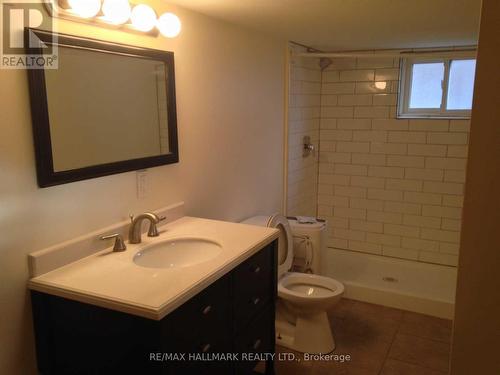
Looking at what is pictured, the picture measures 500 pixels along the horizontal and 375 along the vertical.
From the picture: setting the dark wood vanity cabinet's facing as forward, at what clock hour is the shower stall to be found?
The shower stall is roughly at 9 o'clock from the dark wood vanity cabinet.

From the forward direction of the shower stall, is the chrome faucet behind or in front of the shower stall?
in front

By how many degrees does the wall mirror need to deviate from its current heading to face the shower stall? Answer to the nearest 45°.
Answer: approximately 90° to its left

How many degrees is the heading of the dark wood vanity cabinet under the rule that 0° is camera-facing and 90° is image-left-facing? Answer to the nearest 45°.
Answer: approximately 315°

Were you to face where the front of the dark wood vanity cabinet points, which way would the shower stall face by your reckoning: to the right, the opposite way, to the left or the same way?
to the right

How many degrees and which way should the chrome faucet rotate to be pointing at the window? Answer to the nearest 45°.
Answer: approximately 90° to its left

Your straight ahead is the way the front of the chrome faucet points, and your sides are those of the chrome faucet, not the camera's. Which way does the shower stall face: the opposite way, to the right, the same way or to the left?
to the right

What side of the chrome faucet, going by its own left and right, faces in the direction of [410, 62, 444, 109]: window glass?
left

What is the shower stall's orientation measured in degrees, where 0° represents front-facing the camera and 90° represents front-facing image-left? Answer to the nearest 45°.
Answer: approximately 0°

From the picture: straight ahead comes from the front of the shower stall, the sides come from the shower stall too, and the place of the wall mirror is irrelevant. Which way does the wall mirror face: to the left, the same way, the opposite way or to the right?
to the left
